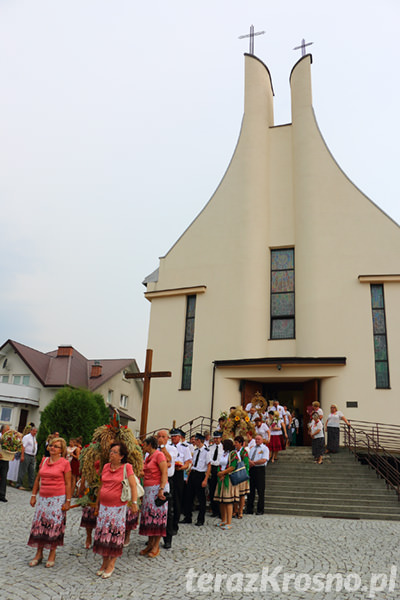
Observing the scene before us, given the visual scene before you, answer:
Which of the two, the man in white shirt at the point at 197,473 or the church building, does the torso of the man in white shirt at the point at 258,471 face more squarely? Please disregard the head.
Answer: the man in white shirt

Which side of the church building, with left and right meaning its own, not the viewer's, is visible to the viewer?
front

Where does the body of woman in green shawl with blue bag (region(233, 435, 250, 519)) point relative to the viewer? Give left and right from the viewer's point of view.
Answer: facing the viewer and to the left of the viewer

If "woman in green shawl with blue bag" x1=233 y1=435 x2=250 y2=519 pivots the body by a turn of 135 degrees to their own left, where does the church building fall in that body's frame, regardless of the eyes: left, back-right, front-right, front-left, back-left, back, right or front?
left

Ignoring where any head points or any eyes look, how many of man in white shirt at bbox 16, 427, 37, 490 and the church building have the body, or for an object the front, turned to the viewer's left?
0

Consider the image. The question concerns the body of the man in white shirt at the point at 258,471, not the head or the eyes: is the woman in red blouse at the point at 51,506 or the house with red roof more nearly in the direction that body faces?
the woman in red blouse

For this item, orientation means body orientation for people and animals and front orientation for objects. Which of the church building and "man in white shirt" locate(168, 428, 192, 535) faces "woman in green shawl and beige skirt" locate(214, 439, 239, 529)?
the church building

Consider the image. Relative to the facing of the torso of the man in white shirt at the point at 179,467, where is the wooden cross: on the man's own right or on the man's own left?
on the man's own right

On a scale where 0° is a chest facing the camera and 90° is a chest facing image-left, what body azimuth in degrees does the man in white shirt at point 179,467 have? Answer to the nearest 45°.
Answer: approximately 45°

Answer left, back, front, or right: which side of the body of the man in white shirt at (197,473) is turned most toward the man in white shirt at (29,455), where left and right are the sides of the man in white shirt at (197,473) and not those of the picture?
right
